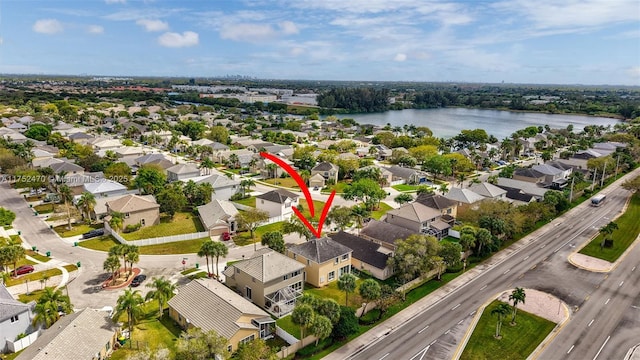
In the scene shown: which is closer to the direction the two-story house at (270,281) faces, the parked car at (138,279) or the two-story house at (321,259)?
the parked car

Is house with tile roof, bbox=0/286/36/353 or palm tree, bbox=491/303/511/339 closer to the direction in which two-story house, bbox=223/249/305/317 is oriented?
the house with tile roof

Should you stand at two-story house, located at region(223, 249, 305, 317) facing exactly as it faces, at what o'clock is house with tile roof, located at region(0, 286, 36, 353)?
The house with tile roof is roughly at 10 o'clock from the two-story house.

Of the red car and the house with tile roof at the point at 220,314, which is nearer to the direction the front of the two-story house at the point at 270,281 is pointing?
the red car

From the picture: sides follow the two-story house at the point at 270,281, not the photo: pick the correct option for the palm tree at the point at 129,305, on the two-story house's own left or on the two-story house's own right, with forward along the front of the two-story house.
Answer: on the two-story house's own left

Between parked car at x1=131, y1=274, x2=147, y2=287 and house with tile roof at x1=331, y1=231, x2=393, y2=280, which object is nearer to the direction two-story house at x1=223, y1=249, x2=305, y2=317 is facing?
the parked car

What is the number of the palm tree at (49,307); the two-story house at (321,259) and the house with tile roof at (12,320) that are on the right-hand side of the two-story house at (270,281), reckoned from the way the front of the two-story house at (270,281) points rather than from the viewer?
1

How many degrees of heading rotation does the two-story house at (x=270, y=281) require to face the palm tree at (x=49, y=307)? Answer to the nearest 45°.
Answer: approximately 45° to its left

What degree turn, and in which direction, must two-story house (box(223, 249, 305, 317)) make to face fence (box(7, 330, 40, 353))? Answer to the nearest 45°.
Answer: approximately 45° to its left

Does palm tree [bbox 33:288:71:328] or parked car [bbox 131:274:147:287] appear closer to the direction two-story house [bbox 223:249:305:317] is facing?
the parked car
